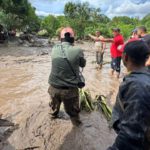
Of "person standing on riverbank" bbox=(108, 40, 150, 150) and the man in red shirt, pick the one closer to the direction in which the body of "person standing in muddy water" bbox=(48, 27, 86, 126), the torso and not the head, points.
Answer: the man in red shirt

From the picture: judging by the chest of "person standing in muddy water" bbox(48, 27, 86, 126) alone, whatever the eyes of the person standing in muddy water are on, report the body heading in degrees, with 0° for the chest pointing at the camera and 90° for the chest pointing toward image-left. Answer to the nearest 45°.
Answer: approximately 180°

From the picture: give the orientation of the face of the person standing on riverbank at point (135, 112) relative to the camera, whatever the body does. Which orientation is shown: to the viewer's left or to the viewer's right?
to the viewer's left

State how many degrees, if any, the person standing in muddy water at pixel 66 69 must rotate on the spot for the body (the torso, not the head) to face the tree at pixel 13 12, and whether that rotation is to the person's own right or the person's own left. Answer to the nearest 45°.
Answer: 0° — they already face it

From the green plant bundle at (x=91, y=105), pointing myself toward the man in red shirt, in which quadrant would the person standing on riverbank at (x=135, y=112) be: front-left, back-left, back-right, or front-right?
back-right
